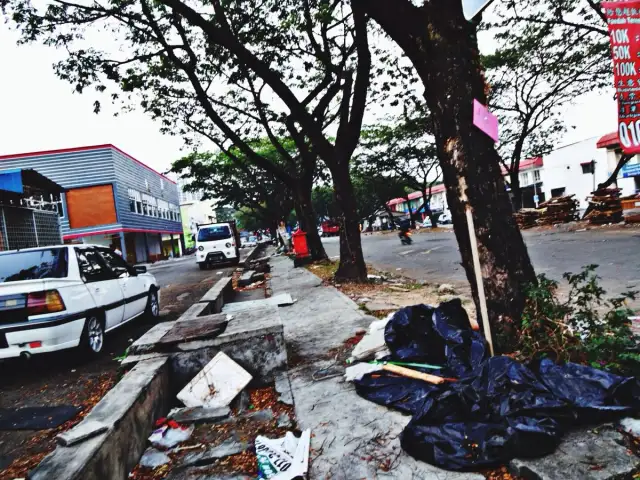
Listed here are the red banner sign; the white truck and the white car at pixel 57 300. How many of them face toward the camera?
2

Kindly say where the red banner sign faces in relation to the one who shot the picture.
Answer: facing the viewer

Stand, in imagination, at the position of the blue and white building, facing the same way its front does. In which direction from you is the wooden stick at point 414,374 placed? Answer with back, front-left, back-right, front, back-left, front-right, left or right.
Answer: front-right

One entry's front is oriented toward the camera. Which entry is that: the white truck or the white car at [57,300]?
the white truck

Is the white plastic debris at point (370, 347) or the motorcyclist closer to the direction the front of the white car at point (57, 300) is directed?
the motorcyclist

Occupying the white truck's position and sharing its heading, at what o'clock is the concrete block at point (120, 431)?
The concrete block is roughly at 12 o'clock from the white truck.

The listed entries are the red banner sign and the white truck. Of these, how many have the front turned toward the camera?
2

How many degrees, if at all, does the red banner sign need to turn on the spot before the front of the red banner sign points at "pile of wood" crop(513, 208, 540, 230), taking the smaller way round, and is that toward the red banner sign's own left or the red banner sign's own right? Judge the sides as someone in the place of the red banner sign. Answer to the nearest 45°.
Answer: approximately 180°

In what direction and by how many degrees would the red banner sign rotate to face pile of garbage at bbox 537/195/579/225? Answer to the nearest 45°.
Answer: approximately 180°

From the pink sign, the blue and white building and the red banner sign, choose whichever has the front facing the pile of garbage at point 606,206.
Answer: the blue and white building

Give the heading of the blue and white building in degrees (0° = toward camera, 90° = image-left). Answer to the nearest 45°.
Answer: approximately 315°

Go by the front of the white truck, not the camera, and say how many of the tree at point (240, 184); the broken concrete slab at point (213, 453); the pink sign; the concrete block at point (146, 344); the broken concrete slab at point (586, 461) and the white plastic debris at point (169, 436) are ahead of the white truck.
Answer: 5

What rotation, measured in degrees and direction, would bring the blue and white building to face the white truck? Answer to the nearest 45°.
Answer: approximately 45° to its right

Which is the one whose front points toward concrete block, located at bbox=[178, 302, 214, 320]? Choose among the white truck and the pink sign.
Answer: the white truck

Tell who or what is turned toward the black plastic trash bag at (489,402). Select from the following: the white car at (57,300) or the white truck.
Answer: the white truck

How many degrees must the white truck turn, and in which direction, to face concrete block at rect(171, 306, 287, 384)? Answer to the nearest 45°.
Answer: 0° — it already faces it

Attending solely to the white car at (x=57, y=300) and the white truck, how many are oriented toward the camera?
1

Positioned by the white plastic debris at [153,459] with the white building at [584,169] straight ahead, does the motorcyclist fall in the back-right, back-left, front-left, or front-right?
front-left
